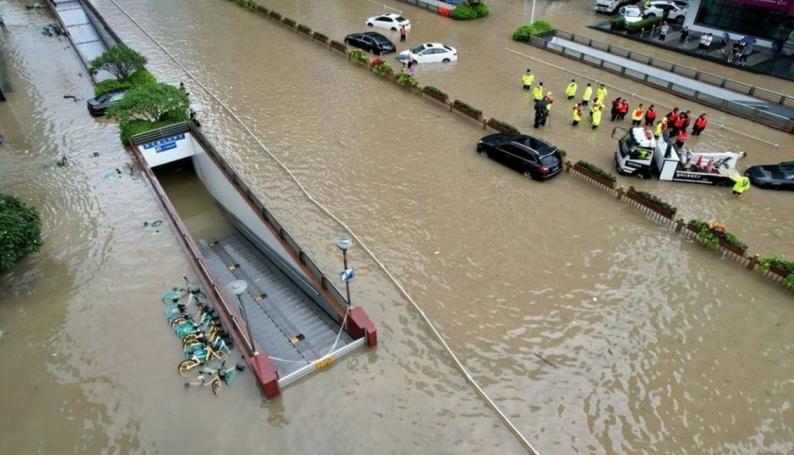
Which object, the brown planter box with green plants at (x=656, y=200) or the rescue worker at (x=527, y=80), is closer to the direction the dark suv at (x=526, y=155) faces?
the rescue worker

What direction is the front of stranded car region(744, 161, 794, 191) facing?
to the viewer's left

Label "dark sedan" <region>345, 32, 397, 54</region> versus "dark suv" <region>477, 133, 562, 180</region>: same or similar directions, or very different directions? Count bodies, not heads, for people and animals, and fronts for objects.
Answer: same or similar directions

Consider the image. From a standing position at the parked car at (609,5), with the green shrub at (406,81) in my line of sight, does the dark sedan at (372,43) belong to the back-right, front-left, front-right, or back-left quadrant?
front-right

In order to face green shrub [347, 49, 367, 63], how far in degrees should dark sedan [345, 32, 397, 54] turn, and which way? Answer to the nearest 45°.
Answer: approximately 90° to its left

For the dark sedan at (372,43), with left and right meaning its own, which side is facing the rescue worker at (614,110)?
back

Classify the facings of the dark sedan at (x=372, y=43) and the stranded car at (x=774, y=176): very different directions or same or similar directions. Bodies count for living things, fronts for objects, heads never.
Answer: same or similar directions

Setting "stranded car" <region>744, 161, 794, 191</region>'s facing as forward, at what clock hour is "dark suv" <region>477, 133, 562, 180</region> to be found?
The dark suv is roughly at 11 o'clock from the stranded car.

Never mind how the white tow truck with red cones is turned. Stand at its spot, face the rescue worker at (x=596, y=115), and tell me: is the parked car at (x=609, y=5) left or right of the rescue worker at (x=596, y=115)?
right

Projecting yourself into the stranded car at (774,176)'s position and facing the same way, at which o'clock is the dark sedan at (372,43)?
The dark sedan is roughly at 12 o'clock from the stranded car.
